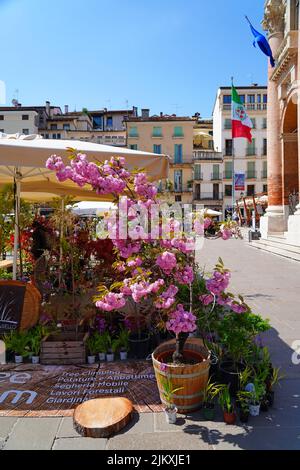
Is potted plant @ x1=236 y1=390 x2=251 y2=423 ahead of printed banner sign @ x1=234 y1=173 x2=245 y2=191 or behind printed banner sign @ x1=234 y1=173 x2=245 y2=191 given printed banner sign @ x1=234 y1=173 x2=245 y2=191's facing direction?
ahead

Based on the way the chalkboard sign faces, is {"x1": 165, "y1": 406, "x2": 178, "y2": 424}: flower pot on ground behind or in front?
in front

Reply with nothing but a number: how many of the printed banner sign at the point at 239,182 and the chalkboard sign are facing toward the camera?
2

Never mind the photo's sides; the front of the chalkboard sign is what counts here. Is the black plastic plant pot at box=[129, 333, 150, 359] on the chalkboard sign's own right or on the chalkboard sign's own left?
on the chalkboard sign's own left

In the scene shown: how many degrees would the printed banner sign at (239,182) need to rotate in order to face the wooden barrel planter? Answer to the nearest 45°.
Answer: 0° — it already faces it

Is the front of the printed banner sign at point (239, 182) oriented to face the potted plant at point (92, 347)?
yes

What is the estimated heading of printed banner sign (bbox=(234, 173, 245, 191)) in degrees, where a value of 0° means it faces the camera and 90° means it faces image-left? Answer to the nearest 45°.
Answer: approximately 0°

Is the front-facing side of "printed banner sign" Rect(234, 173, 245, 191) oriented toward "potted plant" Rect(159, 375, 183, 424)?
yes
